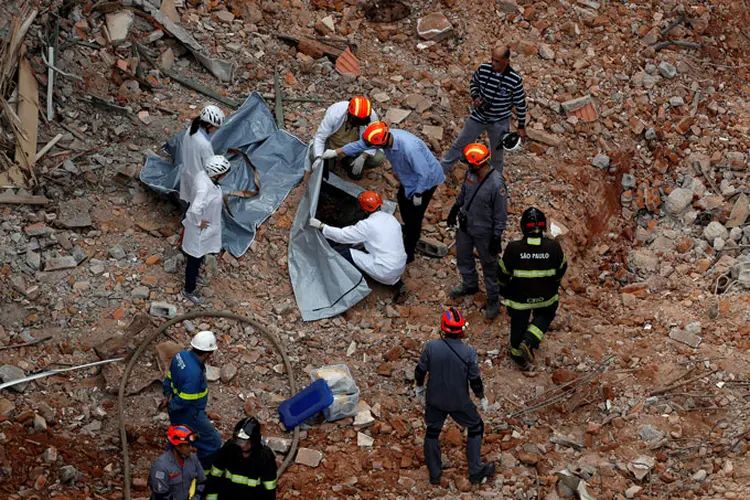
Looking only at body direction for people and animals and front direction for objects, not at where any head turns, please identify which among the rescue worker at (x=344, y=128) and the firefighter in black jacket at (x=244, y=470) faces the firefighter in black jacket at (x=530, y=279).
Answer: the rescue worker

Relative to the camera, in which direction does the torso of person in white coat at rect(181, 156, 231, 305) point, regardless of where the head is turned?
to the viewer's right

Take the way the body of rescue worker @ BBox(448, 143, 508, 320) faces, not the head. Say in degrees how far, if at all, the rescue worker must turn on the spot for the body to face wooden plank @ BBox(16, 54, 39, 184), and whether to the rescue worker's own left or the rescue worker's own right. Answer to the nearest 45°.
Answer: approximately 45° to the rescue worker's own right

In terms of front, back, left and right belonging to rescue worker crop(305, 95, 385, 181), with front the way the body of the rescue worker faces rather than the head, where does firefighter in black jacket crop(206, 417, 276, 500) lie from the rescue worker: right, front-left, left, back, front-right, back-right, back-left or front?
front-right

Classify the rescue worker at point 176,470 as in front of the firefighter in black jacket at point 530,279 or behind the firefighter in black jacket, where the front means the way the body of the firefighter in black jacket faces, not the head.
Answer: behind

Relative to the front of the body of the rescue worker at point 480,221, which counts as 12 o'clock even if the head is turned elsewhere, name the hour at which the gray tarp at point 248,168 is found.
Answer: The gray tarp is roughly at 2 o'clock from the rescue worker.

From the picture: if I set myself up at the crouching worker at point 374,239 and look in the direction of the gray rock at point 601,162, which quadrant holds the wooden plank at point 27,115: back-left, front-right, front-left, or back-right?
back-left

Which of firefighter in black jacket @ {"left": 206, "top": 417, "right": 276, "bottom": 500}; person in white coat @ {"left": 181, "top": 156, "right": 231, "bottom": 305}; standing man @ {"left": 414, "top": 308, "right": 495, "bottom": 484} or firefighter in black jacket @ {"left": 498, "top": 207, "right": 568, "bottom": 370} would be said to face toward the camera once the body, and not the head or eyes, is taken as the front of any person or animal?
firefighter in black jacket @ {"left": 206, "top": 417, "right": 276, "bottom": 500}

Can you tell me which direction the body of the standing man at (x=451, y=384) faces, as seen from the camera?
away from the camera

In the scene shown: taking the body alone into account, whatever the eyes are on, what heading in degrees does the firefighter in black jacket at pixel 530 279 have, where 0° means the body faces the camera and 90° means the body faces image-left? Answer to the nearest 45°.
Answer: approximately 180°

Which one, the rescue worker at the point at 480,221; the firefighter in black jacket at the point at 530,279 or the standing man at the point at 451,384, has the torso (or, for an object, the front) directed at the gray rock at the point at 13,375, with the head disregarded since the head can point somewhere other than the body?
the rescue worker

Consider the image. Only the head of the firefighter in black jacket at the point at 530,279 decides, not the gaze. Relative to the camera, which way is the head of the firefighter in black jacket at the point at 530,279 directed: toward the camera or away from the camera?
away from the camera

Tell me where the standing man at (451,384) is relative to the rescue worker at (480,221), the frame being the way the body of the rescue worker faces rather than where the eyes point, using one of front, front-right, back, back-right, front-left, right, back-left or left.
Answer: front-left
